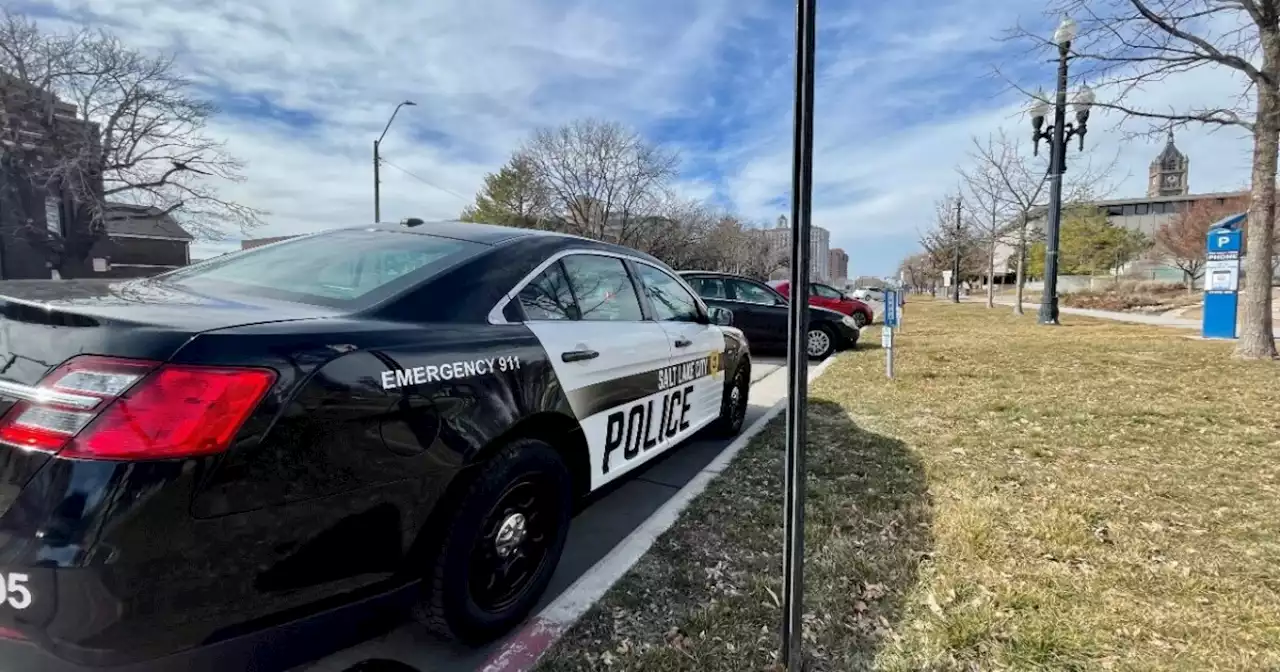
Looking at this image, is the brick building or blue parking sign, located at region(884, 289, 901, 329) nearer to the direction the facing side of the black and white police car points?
the blue parking sign

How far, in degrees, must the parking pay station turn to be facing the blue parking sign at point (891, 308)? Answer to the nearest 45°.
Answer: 0° — it already faces it

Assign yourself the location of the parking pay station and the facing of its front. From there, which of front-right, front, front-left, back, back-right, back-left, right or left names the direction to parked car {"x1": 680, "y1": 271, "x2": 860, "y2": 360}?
front-right

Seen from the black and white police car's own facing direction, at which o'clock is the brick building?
The brick building is roughly at 10 o'clock from the black and white police car.

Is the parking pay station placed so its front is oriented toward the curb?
yes

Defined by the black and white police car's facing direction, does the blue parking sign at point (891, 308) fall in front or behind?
in front

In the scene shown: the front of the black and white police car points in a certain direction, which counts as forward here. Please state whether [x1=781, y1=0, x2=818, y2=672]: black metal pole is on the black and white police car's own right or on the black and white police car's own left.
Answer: on the black and white police car's own right

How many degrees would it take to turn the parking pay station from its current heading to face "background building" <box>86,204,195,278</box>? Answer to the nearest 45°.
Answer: approximately 90° to its right

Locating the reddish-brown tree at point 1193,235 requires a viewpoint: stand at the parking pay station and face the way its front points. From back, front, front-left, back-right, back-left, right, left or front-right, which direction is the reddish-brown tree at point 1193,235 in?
back

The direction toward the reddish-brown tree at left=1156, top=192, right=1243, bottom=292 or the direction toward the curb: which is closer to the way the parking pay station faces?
the curb

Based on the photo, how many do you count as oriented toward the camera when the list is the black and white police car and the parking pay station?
1

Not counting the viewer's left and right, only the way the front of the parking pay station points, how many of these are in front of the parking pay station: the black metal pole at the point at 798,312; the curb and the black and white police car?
3

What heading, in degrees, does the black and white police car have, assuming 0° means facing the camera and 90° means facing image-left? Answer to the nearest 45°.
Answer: approximately 225°

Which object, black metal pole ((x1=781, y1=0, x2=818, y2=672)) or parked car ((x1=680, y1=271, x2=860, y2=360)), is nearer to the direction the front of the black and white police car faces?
the parked car

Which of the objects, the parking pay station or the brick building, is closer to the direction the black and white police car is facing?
the parking pay station

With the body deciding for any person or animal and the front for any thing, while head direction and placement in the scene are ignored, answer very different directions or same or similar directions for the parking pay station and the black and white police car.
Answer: very different directions
